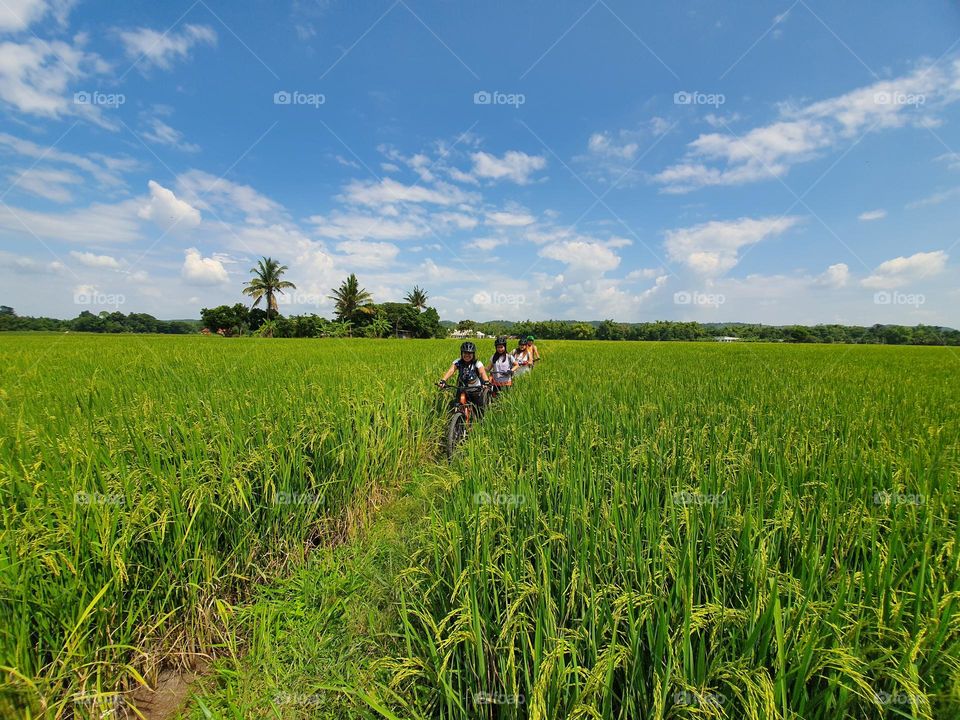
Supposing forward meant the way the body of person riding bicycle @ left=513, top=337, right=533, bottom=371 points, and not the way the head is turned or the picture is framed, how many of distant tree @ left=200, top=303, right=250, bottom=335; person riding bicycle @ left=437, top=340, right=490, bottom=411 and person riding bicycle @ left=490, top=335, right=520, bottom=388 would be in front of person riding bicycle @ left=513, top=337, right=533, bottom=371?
2

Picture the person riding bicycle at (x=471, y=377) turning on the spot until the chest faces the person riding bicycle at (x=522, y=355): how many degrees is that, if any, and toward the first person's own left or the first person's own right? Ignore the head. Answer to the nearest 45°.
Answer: approximately 180°

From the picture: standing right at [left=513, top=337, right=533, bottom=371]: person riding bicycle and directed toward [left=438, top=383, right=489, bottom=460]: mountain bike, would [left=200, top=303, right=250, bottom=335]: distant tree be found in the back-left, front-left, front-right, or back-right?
back-right

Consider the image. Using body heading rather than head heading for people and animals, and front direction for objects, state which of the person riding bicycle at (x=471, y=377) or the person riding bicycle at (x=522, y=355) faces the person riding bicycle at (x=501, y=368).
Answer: the person riding bicycle at (x=522, y=355)

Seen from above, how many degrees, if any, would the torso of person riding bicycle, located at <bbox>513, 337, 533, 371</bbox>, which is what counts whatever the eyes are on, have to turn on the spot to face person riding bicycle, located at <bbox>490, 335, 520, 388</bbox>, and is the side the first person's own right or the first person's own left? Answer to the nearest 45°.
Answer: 0° — they already face them

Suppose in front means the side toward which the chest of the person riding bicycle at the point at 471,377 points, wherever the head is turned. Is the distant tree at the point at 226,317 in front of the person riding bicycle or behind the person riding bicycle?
behind

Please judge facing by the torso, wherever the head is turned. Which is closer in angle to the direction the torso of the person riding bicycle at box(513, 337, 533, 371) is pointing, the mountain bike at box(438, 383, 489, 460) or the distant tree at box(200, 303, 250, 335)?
the mountain bike

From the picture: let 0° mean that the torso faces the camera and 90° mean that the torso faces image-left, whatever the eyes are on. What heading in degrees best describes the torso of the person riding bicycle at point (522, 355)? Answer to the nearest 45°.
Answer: approximately 0°

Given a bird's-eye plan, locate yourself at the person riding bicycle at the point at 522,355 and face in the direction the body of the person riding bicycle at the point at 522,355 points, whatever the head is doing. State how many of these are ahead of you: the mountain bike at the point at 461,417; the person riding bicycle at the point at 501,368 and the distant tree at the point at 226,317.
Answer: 2
